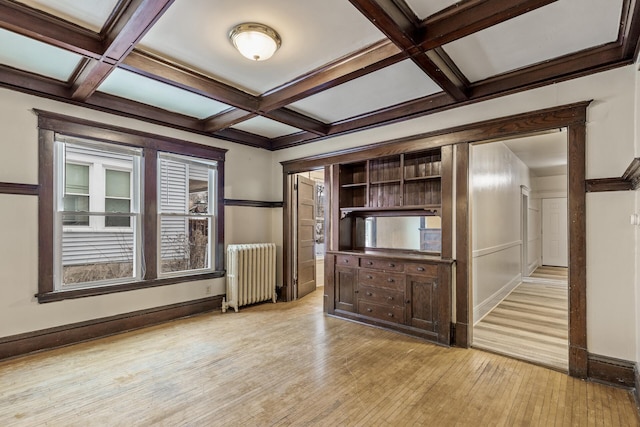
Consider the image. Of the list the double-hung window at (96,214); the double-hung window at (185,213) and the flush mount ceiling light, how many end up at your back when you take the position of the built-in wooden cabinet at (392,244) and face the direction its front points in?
0

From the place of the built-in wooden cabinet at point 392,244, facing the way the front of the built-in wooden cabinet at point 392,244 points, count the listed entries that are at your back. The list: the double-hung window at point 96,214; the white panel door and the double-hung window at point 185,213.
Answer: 1

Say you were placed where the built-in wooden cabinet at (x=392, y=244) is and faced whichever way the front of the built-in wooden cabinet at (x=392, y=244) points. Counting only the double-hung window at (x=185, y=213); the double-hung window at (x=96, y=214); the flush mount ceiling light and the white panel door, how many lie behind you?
1

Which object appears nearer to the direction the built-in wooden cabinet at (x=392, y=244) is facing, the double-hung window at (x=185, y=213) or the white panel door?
the double-hung window

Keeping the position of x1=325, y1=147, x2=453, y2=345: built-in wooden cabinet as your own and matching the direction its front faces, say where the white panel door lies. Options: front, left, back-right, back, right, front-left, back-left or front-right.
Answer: back

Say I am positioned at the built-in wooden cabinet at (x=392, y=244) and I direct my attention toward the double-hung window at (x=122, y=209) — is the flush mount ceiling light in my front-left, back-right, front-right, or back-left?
front-left

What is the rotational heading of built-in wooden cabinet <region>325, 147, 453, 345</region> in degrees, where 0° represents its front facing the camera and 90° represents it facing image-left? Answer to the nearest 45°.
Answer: approximately 45°

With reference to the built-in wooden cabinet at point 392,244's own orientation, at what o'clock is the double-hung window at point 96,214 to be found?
The double-hung window is roughly at 1 o'clock from the built-in wooden cabinet.

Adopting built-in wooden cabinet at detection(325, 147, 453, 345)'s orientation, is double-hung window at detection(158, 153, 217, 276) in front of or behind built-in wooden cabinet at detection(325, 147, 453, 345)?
in front

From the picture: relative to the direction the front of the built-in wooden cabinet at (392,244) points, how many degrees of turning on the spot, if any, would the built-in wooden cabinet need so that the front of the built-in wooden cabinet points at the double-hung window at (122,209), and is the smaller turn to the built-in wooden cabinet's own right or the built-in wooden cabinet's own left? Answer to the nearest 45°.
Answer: approximately 45° to the built-in wooden cabinet's own right

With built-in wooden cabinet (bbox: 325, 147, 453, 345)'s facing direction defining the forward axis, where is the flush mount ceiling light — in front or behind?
in front

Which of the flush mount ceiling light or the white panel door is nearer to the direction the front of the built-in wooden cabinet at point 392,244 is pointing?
the flush mount ceiling light
